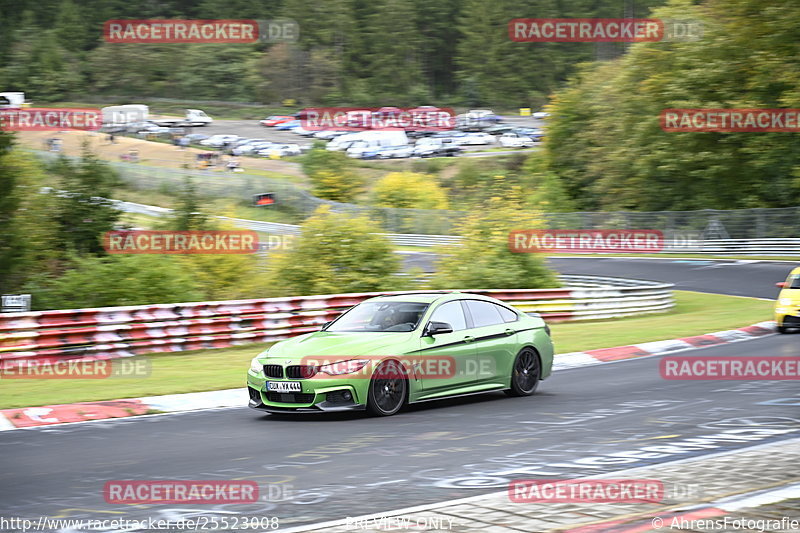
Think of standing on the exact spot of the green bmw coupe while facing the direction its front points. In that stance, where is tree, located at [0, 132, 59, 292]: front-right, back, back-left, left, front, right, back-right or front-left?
right

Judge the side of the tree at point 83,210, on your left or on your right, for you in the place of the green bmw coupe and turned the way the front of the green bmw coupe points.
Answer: on your right

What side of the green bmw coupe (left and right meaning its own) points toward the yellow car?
back

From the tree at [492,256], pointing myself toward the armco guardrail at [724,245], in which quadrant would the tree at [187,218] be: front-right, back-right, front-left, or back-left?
back-left

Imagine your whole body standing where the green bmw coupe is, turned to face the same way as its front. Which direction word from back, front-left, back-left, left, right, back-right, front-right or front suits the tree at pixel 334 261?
back-right

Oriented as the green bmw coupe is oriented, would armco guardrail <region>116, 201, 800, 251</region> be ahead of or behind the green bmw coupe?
behind

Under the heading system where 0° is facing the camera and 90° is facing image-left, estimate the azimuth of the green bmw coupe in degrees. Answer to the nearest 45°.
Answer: approximately 45°

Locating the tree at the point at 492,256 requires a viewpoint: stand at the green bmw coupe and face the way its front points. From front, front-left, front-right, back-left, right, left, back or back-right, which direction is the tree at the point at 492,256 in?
back-right

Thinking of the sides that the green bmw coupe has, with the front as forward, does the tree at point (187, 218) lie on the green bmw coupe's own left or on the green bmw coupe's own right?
on the green bmw coupe's own right

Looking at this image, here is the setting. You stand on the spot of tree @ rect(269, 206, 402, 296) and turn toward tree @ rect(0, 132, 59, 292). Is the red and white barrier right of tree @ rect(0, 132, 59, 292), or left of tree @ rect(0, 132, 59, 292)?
left
